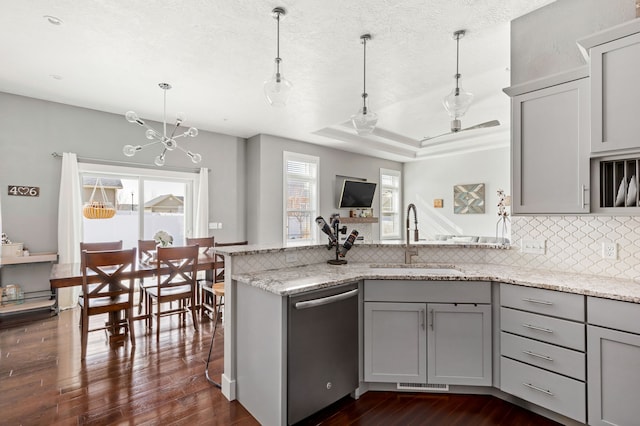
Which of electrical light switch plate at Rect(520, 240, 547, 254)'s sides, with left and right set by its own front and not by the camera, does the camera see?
front

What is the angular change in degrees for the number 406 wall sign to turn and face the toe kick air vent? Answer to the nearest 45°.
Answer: approximately 45° to its left

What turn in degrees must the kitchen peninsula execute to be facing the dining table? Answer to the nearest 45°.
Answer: approximately 90° to its right

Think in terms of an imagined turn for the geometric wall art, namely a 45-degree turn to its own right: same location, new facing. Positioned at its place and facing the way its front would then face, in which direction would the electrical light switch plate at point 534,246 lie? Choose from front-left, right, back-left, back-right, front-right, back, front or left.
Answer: front-left

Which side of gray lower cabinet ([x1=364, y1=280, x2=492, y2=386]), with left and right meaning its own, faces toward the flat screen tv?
back

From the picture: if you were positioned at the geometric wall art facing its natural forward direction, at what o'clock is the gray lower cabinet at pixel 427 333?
The gray lower cabinet is roughly at 12 o'clock from the geometric wall art.

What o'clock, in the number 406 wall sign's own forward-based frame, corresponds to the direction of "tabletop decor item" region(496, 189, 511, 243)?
The tabletop decor item is roughly at 10 o'clock from the number 406 wall sign.

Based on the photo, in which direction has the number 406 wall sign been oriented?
toward the camera

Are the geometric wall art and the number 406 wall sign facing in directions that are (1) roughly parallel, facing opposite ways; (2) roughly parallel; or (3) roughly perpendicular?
roughly perpendicular

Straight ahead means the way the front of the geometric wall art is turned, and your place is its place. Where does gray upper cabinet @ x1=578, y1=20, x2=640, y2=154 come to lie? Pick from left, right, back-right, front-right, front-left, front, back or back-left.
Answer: front

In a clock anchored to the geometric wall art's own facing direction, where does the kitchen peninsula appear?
The kitchen peninsula is roughly at 12 o'clock from the geometric wall art.
